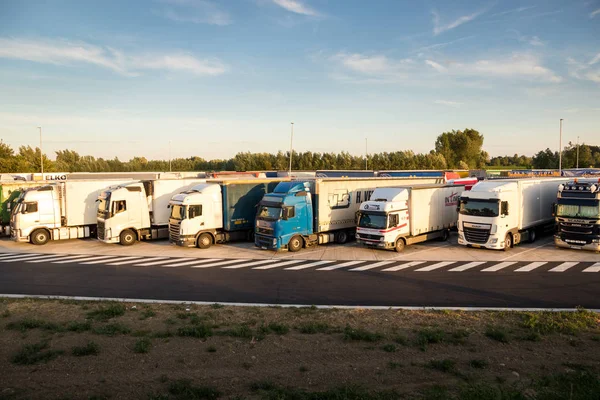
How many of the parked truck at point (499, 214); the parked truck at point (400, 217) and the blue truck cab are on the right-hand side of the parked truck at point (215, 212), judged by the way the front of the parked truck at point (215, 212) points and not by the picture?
0

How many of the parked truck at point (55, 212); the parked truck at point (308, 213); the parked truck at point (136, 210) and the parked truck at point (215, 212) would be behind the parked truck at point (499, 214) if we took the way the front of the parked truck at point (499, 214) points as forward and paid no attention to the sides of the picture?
0

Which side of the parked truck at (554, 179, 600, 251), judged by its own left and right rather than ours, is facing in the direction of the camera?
front

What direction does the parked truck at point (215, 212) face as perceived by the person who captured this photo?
facing the viewer and to the left of the viewer

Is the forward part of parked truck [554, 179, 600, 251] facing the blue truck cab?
no

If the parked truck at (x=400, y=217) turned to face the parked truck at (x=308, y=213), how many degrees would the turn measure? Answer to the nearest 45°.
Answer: approximately 45° to its right

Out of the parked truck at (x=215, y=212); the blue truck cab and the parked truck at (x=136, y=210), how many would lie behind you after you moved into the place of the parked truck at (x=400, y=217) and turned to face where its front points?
0

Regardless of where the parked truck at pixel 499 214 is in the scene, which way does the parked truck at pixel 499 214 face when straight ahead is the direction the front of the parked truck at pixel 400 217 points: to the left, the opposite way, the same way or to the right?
the same way

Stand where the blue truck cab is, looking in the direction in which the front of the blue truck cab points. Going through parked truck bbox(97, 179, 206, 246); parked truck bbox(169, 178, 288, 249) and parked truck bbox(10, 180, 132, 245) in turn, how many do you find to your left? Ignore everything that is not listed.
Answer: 0

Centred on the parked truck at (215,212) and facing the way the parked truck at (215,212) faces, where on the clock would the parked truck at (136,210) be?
the parked truck at (136,210) is roughly at 2 o'clock from the parked truck at (215,212).

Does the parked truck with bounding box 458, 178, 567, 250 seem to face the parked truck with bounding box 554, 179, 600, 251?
no

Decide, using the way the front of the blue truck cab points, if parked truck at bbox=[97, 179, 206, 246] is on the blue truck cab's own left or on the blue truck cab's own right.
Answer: on the blue truck cab's own right

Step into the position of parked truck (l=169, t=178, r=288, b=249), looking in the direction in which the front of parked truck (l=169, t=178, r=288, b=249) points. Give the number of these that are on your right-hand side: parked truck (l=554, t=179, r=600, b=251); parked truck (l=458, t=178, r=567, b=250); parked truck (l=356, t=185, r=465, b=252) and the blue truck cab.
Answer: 0

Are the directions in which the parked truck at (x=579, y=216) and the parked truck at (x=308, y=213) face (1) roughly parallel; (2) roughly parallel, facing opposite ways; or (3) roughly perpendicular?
roughly parallel

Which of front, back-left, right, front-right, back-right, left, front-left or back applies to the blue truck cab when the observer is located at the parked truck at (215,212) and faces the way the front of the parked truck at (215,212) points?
left

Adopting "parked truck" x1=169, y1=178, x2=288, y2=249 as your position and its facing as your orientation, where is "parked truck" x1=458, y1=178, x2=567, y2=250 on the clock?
"parked truck" x1=458, y1=178, x2=567, y2=250 is roughly at 8 o'clock from "parked truck" x1=169, y1=178, x2=288, y2=249.

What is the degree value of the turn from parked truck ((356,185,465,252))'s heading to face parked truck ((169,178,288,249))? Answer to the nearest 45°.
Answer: approximately 45° to its right

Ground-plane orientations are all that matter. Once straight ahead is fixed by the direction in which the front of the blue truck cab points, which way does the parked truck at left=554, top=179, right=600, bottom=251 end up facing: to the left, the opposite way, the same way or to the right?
the same way

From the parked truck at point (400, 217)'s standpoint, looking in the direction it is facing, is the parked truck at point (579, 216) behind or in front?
behind

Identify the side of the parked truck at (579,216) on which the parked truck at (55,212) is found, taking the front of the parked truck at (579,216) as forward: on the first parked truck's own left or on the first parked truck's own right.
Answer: on the first parked truck's own right
